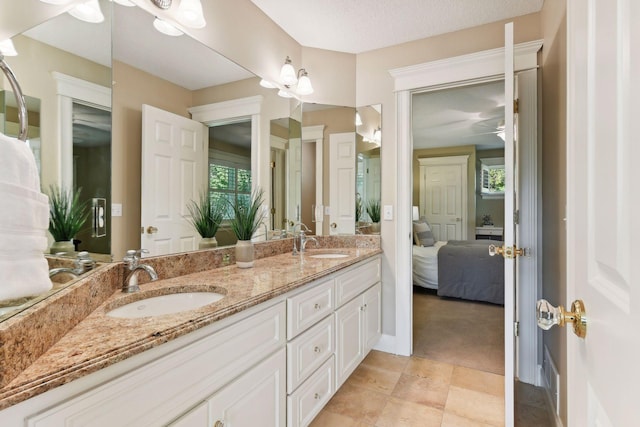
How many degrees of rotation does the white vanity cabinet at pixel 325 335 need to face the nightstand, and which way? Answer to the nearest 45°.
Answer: approximately 90° to its left

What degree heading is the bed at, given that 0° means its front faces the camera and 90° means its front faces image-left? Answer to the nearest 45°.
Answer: approximately 270°

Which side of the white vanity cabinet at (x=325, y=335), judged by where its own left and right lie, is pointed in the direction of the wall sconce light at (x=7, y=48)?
right

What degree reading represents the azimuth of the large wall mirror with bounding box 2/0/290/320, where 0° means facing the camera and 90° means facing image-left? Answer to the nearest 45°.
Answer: approximately 315°

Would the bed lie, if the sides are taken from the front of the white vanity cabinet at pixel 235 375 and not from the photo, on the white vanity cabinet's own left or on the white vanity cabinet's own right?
on the white vanity cabinet's own left

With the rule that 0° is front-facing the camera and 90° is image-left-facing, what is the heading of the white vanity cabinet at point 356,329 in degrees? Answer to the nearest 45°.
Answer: approximately 315°
